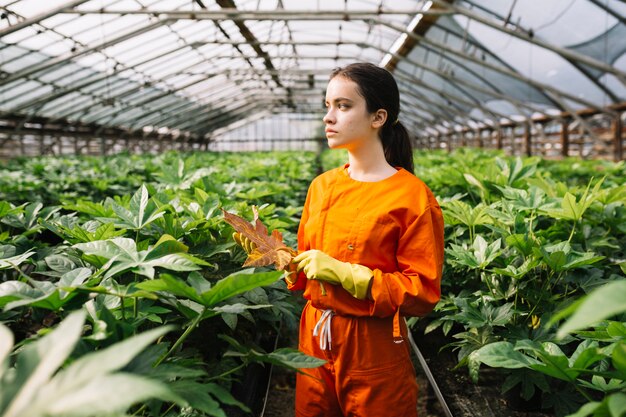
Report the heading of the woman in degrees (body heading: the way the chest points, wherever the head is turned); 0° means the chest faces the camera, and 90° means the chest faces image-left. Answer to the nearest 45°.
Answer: approximately 45°

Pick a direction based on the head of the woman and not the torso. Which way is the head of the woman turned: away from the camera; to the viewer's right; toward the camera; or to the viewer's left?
to the viewer's left
